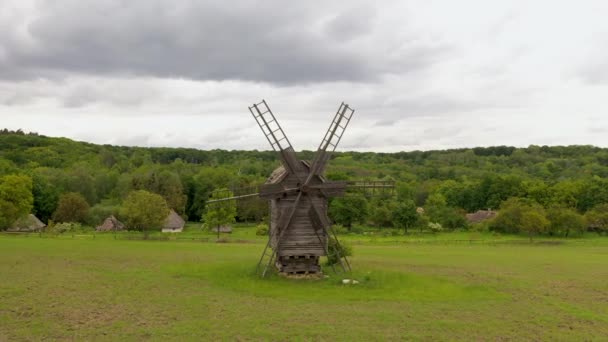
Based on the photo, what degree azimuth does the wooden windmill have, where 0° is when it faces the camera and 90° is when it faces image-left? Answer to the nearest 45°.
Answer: approximately 0°

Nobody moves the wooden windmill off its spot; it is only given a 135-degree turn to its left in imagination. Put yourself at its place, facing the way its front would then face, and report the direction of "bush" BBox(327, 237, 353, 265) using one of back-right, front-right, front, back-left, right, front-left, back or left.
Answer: front
